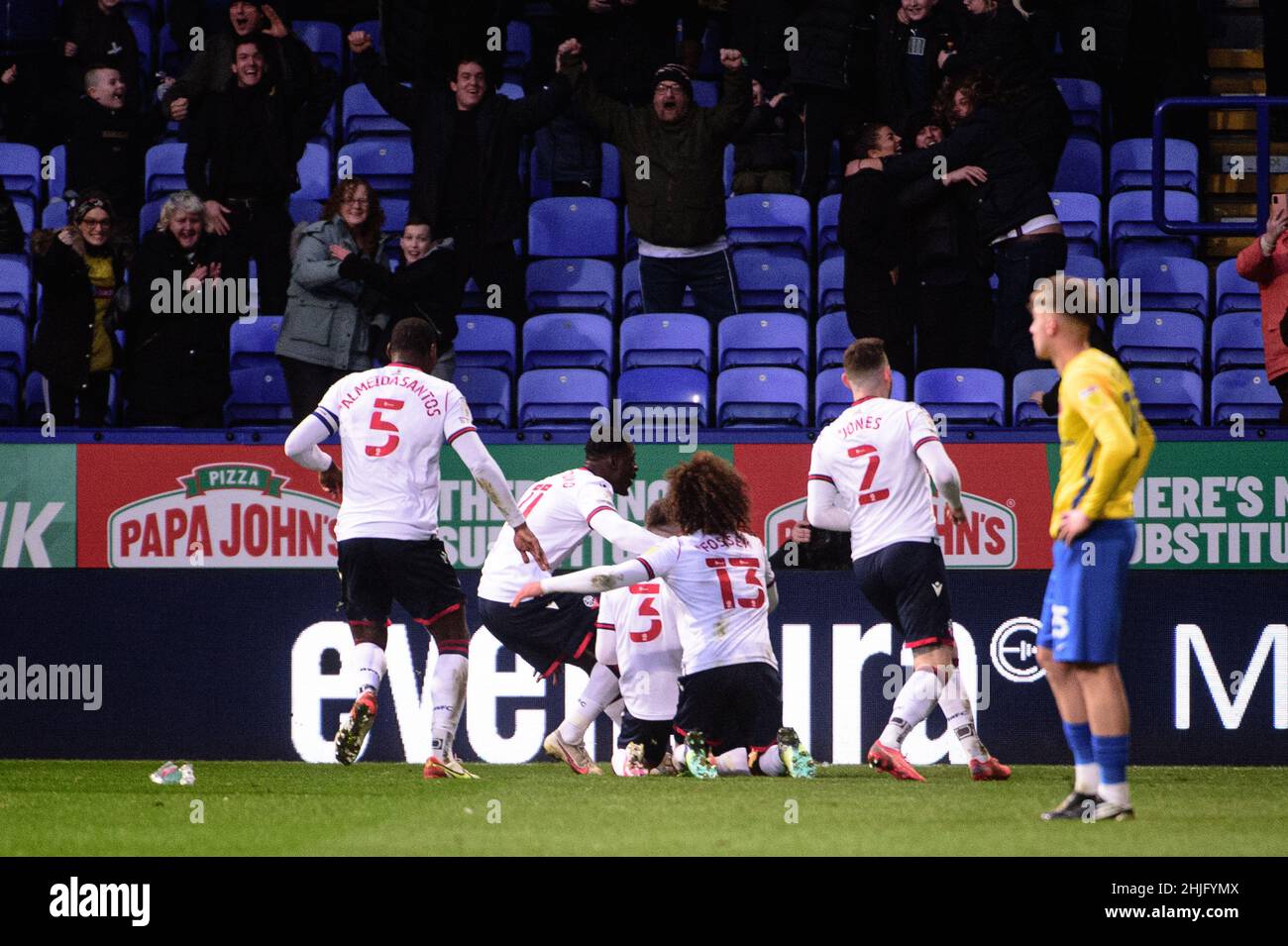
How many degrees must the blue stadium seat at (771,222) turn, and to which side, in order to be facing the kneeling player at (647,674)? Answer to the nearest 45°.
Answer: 0° — it already faces them

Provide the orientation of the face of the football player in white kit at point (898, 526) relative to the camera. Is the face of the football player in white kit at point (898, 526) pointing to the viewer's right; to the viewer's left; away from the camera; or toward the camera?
away from the camera

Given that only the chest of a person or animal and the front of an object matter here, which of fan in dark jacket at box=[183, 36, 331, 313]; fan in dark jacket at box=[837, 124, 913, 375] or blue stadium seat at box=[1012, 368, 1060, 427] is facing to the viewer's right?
fan in dark jacket at box=[837, 124, 913, 375]

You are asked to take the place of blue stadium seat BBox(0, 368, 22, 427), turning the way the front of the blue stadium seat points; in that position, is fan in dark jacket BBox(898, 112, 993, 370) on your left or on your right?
on your left

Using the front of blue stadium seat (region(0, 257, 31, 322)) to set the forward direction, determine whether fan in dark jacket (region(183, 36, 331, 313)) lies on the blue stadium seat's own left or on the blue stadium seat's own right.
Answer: on the blue stadium seat's own left

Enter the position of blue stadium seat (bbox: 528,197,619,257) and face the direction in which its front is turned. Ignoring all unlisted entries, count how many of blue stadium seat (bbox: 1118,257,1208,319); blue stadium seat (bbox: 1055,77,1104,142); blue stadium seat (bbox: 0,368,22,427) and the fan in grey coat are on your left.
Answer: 2

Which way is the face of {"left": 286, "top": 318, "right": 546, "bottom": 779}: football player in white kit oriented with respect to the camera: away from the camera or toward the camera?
away from the camera

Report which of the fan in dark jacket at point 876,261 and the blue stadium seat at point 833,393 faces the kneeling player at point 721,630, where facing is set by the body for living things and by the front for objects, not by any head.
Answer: the blue stadium seat

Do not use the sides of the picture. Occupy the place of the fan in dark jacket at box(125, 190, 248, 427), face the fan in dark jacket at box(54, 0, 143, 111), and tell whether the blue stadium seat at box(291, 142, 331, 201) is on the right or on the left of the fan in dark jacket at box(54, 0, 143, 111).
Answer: right

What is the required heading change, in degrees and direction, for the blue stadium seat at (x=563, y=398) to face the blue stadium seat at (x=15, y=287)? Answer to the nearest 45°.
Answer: approximately 90° to its right

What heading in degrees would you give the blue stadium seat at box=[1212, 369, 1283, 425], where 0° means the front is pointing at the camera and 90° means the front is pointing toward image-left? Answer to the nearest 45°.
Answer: approximately 0°
